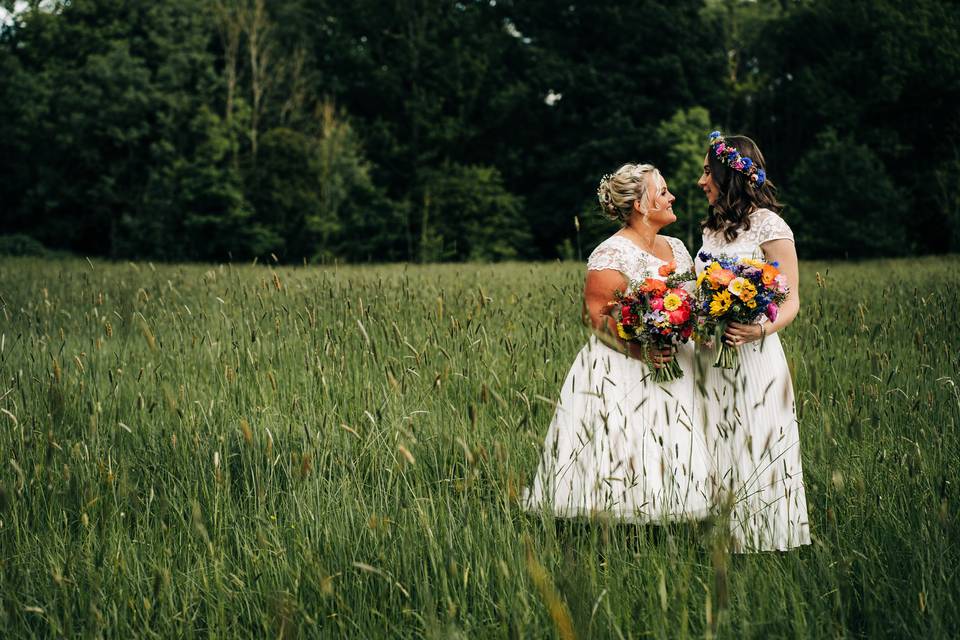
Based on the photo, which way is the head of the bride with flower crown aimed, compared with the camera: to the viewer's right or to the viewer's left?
to the viewer's left

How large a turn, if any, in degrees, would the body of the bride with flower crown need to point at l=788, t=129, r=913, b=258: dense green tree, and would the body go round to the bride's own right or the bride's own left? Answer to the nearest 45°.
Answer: approximately 135° to the bride's own right

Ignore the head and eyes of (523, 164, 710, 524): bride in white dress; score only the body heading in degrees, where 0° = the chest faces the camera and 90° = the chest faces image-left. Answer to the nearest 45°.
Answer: approximately 315°

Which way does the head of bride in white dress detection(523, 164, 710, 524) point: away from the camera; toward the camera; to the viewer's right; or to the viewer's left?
to the viewer's right

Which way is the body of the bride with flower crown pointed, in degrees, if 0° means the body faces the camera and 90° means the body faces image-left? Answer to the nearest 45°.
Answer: approximately 45°

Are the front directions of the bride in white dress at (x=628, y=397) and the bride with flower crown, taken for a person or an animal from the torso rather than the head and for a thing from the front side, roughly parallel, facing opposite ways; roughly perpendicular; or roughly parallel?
roughly perpendicular

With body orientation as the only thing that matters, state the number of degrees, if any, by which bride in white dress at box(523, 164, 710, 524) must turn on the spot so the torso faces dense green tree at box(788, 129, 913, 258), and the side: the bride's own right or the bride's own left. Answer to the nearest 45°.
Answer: approximately 135° to the bride's own left

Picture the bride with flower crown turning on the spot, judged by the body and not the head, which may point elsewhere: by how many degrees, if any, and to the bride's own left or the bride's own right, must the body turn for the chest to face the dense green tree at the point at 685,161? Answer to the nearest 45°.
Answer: approximately 135° to the bride's own right
